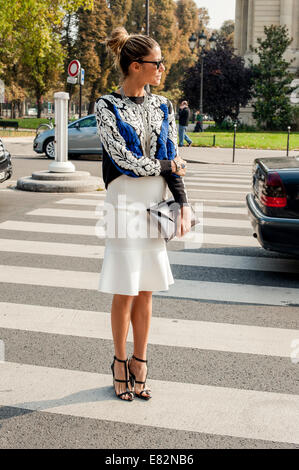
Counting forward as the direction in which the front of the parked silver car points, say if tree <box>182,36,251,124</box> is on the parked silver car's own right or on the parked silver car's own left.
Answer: on the parked silver car's own right

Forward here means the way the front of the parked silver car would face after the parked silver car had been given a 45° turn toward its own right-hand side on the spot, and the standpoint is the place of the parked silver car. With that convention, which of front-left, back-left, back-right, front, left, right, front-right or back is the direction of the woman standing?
back-left

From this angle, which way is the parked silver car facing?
to the viewer's left

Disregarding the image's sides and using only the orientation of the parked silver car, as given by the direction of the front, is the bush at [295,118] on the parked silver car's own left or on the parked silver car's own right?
on the parked silver car's own right

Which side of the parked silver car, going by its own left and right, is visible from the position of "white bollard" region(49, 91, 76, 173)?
left

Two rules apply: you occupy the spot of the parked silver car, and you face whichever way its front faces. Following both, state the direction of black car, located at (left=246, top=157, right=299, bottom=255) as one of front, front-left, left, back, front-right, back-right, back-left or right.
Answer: left

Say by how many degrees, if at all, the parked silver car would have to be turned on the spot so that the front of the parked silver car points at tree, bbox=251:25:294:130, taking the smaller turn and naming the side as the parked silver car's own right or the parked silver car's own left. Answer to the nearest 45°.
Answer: approximately 135° to the parked silver car's own right
